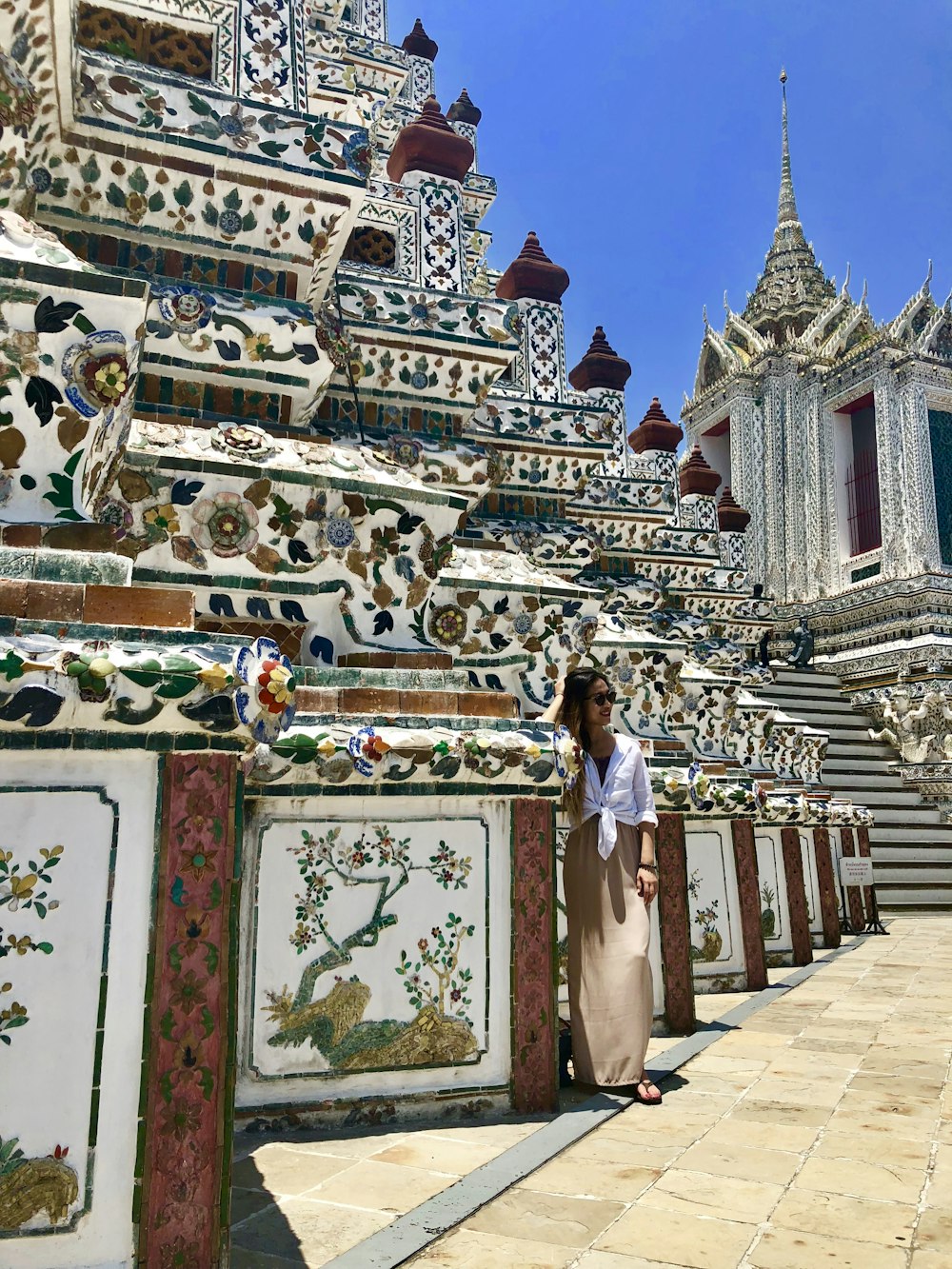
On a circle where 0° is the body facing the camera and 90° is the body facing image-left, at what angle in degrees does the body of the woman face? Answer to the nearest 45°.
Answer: approximately 0°

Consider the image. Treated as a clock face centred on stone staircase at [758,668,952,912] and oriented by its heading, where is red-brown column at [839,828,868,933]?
The red-brown column is roughly at 12 o'clock from the stone staircase.

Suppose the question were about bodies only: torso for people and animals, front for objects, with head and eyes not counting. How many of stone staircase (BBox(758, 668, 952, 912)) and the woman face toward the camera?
2

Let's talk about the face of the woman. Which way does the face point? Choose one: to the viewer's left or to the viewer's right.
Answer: to the viewer's right

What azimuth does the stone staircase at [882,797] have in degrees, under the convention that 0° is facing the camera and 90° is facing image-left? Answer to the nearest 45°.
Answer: approximately 0°

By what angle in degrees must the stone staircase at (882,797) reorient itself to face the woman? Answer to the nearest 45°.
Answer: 0° — it already faces them

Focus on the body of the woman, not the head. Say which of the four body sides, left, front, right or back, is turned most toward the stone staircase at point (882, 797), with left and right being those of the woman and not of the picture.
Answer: back

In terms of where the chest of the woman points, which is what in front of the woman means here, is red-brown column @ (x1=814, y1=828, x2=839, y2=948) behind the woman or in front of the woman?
behind

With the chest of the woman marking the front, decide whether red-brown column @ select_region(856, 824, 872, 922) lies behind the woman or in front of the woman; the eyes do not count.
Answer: behind
